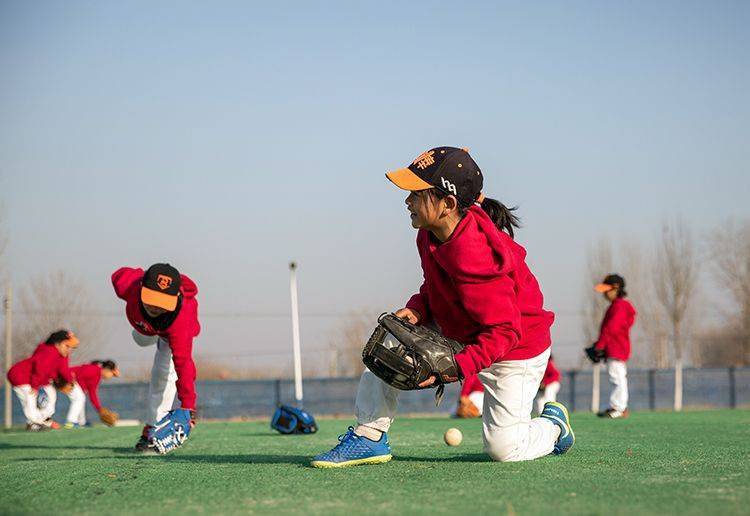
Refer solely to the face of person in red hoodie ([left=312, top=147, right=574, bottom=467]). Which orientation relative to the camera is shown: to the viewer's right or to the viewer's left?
to the viewer's left

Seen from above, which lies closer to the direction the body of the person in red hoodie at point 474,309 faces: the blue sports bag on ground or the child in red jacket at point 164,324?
the child in red jacket

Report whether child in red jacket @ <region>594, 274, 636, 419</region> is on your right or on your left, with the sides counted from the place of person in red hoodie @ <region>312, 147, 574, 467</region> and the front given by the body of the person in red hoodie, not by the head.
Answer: on your right

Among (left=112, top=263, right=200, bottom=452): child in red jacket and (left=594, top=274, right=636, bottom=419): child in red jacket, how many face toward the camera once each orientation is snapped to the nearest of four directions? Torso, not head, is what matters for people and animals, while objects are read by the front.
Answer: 1

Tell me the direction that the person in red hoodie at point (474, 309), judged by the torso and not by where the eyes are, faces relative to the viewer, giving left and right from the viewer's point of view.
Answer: facing to the left of the viewer

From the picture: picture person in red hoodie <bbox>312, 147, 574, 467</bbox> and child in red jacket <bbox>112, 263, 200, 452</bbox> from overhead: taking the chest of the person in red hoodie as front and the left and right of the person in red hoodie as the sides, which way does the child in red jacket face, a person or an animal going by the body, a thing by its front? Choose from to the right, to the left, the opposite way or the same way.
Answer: to the left

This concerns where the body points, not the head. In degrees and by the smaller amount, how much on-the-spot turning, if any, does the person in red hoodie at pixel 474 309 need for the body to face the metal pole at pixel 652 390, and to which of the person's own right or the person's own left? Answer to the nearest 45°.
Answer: approximately 90° to the person's own right

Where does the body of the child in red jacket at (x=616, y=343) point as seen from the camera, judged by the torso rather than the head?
to the viewer's left

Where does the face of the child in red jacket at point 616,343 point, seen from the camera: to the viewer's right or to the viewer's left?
to the viewer's left
